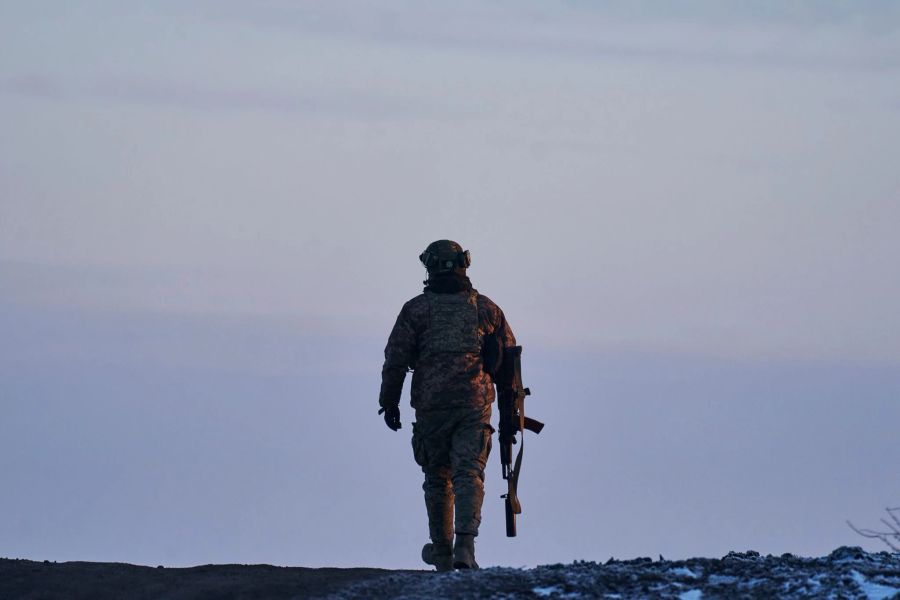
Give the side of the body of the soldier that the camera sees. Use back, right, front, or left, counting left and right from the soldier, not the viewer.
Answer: back

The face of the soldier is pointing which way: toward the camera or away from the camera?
away from the camera
